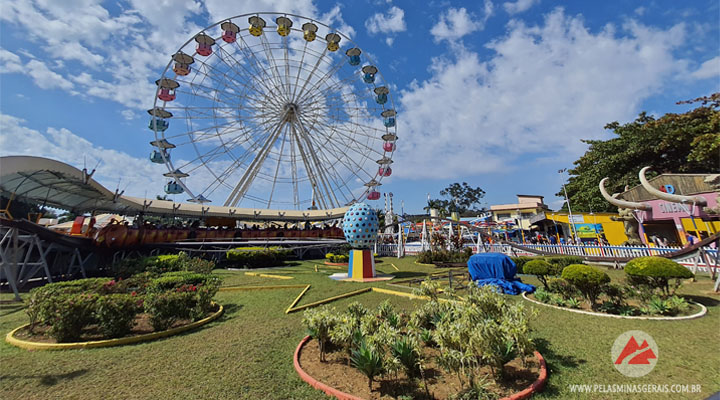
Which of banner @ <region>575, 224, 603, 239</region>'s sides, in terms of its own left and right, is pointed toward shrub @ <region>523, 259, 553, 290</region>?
front

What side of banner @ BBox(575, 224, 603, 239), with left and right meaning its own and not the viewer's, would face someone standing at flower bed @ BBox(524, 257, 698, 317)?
front

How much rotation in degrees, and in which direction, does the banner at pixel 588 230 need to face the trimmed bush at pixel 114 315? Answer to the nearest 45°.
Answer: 0° — it already faces it

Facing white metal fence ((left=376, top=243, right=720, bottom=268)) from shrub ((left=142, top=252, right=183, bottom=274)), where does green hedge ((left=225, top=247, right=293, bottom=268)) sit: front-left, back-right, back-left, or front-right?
front-left

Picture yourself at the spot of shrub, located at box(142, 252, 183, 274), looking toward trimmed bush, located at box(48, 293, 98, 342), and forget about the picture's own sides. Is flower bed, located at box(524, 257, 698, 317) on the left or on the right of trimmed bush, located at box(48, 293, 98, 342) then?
left

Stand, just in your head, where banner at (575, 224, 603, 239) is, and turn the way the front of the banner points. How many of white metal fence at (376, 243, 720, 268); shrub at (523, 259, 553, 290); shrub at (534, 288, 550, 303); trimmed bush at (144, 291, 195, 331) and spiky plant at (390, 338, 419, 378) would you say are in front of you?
5

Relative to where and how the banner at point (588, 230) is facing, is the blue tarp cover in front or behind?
in front

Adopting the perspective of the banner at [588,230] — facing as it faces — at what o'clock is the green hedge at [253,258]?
The green hedge is roughly at 1 o'clock from the banner.

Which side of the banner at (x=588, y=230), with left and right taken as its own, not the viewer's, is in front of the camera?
front

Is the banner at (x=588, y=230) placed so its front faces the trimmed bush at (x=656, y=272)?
yes

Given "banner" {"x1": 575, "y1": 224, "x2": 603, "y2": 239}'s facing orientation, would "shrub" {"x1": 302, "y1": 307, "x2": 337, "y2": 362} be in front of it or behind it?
in front

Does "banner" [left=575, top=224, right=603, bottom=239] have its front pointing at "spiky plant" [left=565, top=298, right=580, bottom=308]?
yes

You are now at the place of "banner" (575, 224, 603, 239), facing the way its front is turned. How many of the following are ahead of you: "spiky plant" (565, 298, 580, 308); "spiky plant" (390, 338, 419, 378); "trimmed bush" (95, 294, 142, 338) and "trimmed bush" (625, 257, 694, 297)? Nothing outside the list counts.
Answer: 4

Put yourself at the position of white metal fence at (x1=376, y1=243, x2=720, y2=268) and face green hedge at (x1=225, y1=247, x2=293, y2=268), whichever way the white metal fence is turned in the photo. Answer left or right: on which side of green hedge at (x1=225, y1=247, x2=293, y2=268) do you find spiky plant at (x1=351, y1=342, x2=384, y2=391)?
left
